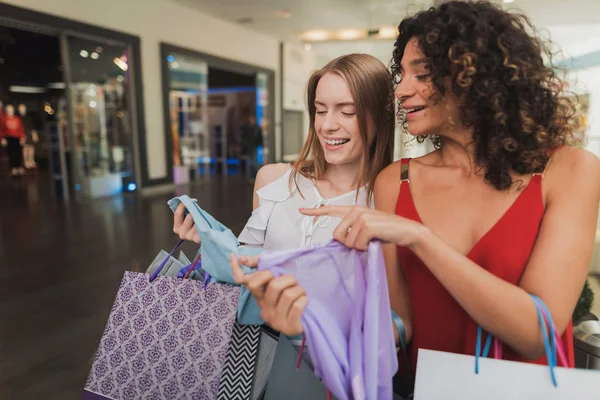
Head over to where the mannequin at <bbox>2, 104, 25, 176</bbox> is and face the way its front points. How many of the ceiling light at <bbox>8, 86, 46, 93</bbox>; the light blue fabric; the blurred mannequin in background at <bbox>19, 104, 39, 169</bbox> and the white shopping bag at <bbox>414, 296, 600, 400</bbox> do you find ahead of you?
2

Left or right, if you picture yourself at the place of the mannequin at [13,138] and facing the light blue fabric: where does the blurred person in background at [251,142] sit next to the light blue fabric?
left

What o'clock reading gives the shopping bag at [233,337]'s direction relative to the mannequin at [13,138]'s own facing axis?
The shopping bag is roughly at 12 o'clock from the mannequin.

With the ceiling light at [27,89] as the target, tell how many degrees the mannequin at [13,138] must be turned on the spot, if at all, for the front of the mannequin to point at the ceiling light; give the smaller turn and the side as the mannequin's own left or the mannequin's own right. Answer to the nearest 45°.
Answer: approximately 180°

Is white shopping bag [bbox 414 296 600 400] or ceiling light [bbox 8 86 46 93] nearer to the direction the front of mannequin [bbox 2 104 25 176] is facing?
the white shopping bag

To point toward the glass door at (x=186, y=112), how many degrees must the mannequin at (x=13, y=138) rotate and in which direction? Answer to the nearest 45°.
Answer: approximately 45° to its left

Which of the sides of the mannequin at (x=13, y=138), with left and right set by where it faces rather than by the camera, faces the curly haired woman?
front

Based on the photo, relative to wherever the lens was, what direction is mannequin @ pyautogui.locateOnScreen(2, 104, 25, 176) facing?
facing the viewer

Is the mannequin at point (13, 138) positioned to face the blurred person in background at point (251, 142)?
no

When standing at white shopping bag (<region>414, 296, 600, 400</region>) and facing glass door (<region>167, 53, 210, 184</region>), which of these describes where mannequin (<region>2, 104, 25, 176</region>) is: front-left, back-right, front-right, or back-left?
front-left

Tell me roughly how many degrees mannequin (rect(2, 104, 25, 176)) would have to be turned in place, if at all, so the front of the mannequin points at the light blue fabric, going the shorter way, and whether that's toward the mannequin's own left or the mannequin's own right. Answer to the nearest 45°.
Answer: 0° — it already faces it

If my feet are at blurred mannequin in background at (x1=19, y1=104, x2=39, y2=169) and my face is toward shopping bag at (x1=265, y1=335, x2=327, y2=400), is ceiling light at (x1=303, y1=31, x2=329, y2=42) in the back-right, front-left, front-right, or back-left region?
front-left

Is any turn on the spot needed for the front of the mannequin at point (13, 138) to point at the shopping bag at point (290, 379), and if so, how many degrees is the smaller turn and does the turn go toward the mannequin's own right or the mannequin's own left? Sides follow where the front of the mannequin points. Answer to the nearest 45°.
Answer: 0° — it already faces it

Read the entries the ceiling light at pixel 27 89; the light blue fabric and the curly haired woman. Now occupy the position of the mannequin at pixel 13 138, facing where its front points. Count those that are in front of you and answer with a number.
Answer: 2

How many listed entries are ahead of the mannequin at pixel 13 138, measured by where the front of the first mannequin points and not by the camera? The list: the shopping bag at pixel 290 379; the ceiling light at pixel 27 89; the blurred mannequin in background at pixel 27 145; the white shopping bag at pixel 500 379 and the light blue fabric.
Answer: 3

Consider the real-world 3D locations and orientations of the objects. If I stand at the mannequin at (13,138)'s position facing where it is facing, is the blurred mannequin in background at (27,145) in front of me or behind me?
behind
